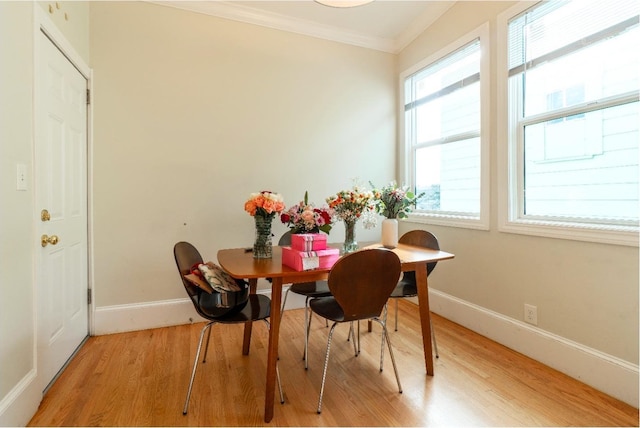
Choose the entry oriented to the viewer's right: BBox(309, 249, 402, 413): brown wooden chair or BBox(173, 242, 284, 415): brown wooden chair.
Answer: BBox(173, 242, 284, 415): brown wooden chair

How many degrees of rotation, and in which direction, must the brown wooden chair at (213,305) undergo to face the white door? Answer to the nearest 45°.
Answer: approximately 135° to its left

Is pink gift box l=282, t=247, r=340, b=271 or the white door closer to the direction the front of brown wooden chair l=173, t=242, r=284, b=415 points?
the pink gift box

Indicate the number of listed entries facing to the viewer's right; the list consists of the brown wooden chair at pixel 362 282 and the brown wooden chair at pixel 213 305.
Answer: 1

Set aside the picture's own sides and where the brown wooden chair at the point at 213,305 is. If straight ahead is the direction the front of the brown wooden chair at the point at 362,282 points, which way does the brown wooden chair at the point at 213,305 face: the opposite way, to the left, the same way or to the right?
to the right

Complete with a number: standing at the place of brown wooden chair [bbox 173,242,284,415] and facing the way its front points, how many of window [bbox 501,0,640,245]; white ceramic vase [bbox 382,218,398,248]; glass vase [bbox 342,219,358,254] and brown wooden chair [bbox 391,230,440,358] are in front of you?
4

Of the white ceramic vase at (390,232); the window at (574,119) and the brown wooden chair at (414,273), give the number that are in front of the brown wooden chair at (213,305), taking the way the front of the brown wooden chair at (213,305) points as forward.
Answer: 3

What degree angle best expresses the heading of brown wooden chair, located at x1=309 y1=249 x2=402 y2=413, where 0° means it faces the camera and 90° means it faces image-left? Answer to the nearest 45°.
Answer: approximately 135°

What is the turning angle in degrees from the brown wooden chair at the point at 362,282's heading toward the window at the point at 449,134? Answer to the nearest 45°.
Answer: approximately 90° to its right

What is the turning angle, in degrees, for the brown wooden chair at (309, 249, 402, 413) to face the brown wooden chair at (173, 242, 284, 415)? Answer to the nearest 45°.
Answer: approximately 45° to its left

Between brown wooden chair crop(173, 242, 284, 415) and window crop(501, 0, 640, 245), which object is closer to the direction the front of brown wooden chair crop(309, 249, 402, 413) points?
the brown wooden chair

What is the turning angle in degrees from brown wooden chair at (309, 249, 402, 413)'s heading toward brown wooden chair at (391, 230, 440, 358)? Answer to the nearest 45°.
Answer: approximately 90° to its right

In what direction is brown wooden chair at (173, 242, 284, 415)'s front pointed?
to the viewer's right

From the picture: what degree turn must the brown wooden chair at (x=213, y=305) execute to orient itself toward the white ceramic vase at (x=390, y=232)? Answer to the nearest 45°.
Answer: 0° — it already faces it
